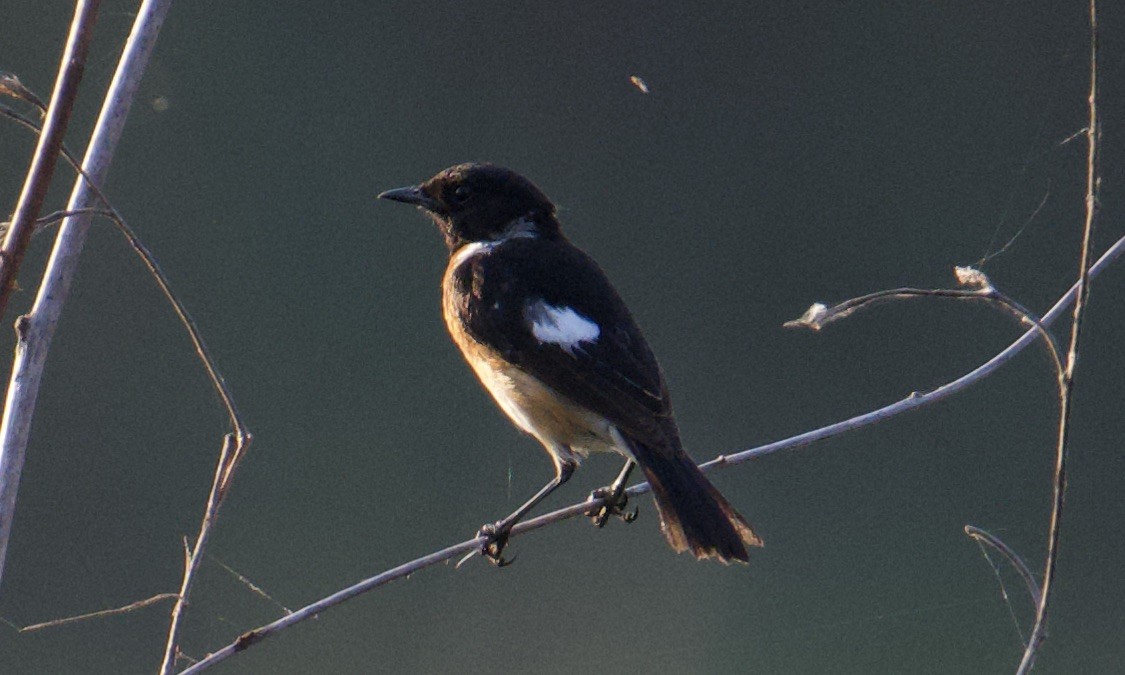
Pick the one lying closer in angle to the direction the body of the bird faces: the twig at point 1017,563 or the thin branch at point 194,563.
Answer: the thin branch

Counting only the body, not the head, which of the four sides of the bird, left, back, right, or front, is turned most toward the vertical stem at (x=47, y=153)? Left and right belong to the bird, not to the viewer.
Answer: left

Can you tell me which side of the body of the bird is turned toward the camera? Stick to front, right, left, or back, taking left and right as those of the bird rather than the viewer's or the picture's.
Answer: left

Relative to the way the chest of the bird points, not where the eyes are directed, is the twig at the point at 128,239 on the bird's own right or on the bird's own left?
on the bird's own left

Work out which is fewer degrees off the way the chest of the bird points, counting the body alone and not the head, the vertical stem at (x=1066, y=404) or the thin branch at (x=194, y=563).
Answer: the thin branch
